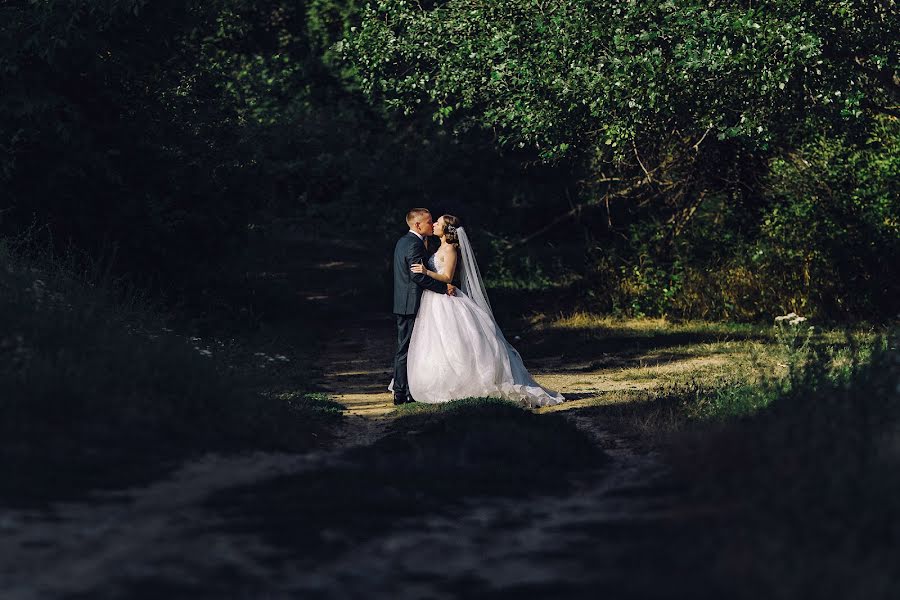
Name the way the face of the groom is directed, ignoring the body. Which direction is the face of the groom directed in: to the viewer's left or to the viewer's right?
to the viewer's right

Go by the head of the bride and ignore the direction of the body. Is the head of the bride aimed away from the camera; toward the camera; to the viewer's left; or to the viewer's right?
to the viewer's left

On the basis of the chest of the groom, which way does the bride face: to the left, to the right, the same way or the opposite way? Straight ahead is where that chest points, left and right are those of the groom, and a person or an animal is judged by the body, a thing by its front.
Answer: the opposite way

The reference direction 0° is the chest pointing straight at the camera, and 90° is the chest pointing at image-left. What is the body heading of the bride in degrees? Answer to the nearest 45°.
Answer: approximately 90°

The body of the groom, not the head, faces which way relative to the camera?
to the viewer's right
